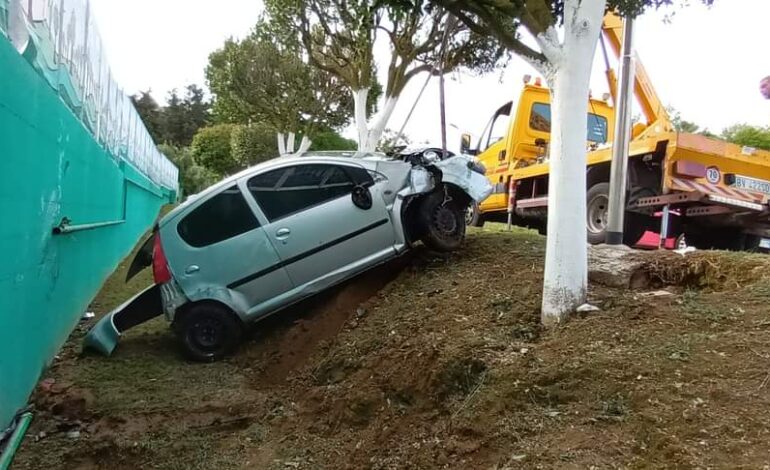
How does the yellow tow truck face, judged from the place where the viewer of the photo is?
facing away from the viewer and to the left of the viewer

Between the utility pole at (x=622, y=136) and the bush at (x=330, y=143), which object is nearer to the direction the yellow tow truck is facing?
the bush

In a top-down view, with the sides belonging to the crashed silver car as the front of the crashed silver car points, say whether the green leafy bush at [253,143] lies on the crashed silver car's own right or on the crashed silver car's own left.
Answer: on the crashed silver car's own left

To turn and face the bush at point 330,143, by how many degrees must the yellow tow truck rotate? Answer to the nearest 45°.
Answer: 0° — it already faces it

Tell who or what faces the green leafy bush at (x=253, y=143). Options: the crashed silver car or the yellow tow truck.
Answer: the yellow tow truck

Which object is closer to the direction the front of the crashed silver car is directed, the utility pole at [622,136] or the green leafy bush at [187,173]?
the utility pole

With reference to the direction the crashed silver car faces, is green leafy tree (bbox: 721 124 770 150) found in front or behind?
in front

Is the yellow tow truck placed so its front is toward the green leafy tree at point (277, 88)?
yes

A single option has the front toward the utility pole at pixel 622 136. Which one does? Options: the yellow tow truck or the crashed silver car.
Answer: the crashed silver car

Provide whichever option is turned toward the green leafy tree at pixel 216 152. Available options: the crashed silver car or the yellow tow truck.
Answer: the yellow tow truck

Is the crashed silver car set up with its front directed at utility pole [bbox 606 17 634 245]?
yes

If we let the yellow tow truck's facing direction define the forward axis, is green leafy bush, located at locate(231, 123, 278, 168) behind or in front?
in front

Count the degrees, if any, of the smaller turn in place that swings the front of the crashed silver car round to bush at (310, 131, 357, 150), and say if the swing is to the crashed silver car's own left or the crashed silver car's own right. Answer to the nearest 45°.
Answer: approximately 90° to the crashed silver car's own left

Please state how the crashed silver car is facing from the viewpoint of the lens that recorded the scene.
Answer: facing to the right of the viewer
